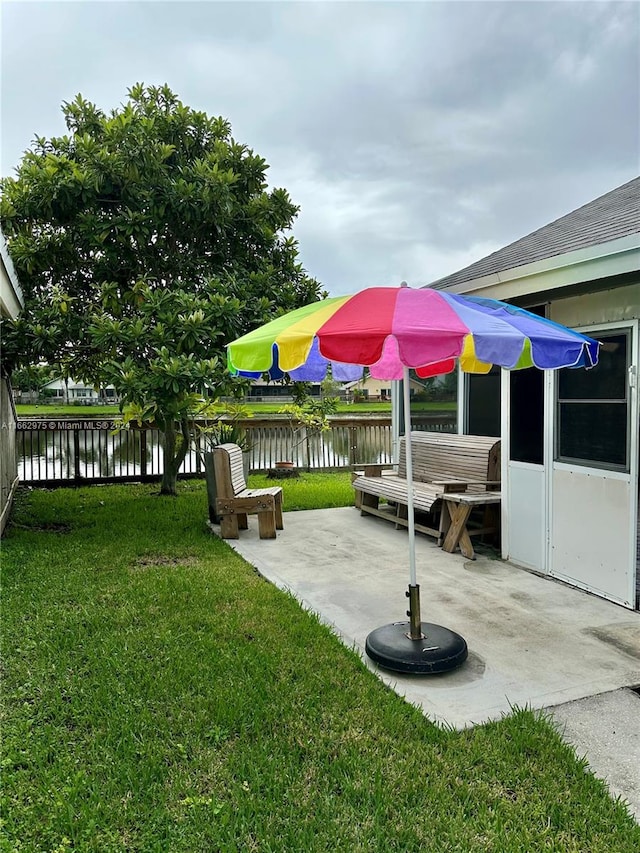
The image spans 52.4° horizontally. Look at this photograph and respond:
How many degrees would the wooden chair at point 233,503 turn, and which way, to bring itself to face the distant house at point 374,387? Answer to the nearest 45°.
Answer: approximately 45° to its left

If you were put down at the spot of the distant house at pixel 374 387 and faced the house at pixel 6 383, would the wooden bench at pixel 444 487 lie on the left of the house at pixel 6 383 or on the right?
left

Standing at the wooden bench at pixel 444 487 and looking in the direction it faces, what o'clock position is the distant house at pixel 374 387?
The distant house is roughly at 4 o'clock from the wooden bench.

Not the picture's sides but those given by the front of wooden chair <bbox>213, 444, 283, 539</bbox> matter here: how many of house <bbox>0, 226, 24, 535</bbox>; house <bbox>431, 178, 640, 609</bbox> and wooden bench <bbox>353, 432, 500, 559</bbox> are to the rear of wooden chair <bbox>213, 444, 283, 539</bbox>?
1

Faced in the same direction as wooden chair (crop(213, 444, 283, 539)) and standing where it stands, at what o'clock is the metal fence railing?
The metal fence railing is roughly at 8 o'clock from the wooden chair.

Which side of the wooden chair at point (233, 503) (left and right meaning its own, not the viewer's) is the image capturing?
right

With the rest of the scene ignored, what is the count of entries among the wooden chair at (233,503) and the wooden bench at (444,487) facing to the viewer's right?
1

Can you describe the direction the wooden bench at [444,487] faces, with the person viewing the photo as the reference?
facing the viewer and to the left of the viewer

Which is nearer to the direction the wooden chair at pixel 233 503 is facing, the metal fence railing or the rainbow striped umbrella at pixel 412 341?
the rainbow striped umbrella

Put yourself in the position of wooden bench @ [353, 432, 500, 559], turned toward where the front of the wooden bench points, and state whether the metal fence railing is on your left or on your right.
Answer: on your right

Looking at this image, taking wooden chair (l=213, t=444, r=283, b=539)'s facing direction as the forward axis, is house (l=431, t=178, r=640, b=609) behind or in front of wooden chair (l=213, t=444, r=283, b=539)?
in front

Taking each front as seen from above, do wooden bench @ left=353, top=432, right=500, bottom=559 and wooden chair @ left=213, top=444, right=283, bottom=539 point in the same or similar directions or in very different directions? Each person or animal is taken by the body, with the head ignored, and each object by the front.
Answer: very different directions
